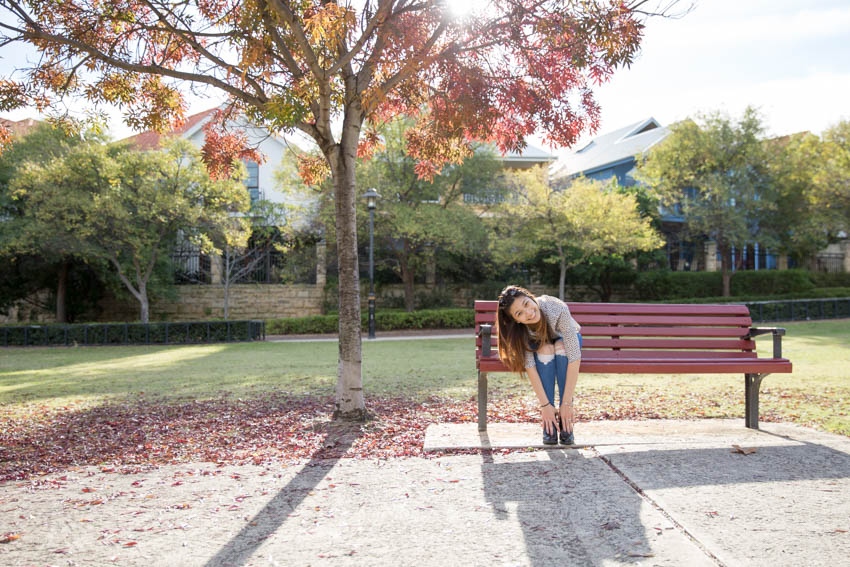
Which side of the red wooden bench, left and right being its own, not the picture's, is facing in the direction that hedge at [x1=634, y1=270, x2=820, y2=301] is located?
back

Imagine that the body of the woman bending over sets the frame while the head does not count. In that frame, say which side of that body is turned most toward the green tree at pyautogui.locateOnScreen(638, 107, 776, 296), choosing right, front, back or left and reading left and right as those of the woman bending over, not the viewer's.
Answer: back

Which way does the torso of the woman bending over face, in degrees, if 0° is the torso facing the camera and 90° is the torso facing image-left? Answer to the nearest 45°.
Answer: approximately 0°

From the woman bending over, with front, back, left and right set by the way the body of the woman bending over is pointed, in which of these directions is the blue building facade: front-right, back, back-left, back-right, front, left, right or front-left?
back

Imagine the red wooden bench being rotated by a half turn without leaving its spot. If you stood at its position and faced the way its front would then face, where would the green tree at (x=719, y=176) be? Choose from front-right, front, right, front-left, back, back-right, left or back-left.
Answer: front

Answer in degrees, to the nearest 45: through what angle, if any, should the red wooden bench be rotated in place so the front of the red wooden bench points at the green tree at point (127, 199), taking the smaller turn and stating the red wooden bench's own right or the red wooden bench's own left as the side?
approximately 135° to the red wooden bench's own right

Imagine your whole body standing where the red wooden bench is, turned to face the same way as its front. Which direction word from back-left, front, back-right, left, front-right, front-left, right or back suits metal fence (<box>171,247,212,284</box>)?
back-right

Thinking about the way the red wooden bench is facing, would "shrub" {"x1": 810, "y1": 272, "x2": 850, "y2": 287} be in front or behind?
behind

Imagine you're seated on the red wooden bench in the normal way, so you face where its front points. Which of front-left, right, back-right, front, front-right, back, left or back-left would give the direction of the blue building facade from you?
back
